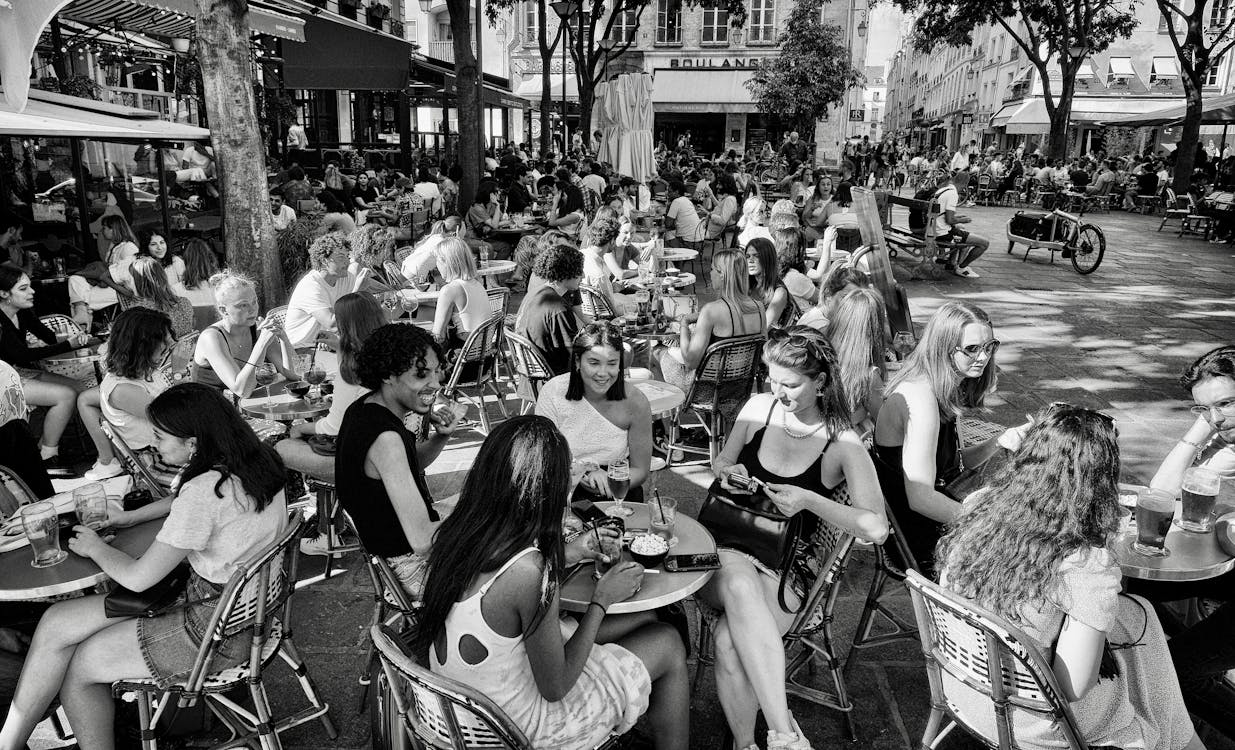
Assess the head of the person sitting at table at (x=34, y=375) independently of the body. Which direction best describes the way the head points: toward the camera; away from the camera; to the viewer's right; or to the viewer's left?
to the viewer's right

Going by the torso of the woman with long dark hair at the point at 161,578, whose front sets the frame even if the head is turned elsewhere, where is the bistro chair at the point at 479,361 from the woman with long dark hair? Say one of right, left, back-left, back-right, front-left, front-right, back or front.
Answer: back-right

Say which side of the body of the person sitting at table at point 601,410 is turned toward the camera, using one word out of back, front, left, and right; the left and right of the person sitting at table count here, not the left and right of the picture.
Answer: front

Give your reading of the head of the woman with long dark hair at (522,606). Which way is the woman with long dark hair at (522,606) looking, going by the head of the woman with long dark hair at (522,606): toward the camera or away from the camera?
away from the camera

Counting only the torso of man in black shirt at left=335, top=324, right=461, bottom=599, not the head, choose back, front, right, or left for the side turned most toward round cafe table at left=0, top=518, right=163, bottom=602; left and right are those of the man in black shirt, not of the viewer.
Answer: back

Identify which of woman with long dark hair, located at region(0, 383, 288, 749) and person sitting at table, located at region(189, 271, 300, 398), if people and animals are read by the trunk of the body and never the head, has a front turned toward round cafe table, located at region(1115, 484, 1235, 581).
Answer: the person sitting at table

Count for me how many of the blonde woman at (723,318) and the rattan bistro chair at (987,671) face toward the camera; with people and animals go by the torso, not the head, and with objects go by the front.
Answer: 0

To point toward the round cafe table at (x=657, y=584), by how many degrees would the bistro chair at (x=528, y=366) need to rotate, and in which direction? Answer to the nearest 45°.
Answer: approximately 135° to its right

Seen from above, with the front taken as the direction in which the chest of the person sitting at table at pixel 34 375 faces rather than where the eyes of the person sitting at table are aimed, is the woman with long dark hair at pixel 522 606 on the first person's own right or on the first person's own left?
on the first person's own right

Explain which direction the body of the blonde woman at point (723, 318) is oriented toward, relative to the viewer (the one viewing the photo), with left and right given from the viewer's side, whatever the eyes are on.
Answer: facing away from the viewer and to the left of the viewer

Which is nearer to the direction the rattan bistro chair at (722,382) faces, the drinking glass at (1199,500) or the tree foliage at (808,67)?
the tree foliage

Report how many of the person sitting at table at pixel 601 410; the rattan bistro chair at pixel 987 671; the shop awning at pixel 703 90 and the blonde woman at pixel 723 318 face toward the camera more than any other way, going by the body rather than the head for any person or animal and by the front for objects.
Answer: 2

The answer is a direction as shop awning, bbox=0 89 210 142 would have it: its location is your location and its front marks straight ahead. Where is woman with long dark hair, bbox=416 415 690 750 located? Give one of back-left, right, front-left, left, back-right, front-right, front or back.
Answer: front-right

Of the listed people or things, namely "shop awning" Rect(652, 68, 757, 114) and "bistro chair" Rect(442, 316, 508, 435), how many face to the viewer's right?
0

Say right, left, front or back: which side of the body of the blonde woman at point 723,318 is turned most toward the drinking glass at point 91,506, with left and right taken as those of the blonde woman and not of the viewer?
left
